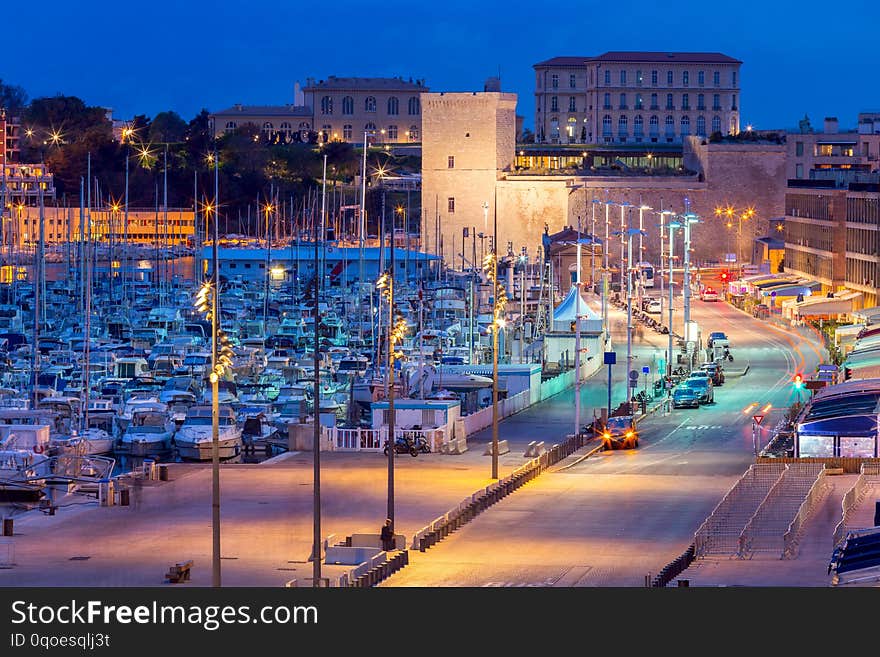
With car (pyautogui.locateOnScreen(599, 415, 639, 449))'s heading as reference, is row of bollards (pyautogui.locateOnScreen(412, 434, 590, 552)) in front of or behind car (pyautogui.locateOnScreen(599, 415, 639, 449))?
in front

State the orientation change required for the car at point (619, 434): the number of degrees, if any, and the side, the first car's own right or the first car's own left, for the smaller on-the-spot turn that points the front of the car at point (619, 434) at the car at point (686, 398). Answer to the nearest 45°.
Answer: approximately 180°

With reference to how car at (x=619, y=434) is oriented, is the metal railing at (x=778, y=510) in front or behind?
in front

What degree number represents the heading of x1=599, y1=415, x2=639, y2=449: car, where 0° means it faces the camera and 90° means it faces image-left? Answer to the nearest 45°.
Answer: approximately 0°

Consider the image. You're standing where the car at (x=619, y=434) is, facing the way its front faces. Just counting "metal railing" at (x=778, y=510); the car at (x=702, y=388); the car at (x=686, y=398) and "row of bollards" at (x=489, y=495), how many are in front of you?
2

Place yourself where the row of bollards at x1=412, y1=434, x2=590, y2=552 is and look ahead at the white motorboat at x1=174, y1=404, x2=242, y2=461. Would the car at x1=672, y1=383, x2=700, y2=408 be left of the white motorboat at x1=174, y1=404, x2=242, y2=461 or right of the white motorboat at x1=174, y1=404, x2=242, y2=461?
right
